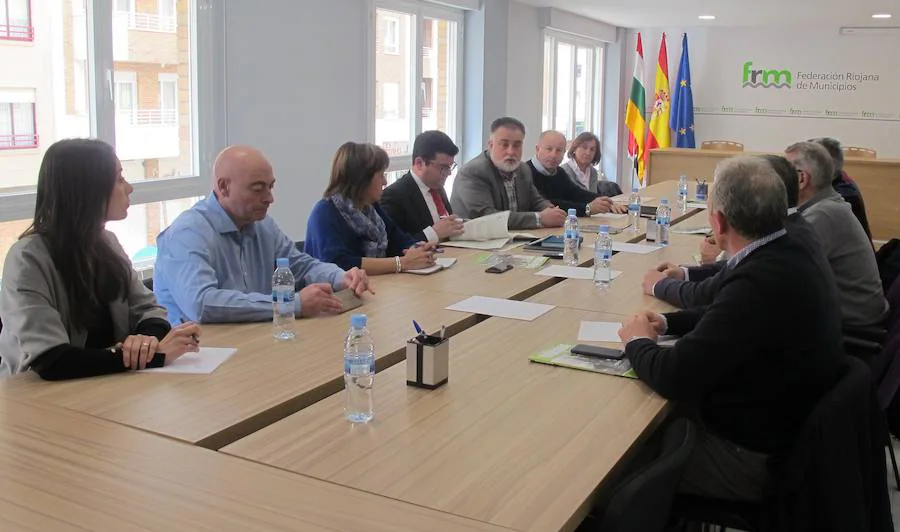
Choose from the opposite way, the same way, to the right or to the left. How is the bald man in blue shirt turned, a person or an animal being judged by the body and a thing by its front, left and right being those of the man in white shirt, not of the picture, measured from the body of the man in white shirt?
the same way

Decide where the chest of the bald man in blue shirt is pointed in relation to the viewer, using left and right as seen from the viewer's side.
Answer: facing the viewer and to the right of the viewer

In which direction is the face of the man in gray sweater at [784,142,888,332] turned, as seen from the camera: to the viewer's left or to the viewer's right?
to the viewer's left

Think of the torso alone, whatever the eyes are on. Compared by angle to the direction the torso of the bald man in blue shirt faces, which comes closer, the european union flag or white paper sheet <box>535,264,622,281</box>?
the white paper sheet

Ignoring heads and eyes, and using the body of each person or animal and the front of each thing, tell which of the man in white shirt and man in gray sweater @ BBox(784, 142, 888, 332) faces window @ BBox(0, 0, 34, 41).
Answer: the man in gray sweater

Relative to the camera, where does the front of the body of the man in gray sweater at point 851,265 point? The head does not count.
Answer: to the viewer's left

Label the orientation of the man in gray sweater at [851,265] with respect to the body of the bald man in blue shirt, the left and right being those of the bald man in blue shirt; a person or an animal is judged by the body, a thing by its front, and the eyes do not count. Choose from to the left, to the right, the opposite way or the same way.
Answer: the opposite way

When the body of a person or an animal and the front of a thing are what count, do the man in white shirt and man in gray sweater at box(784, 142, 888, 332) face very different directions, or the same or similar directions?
very different directions
